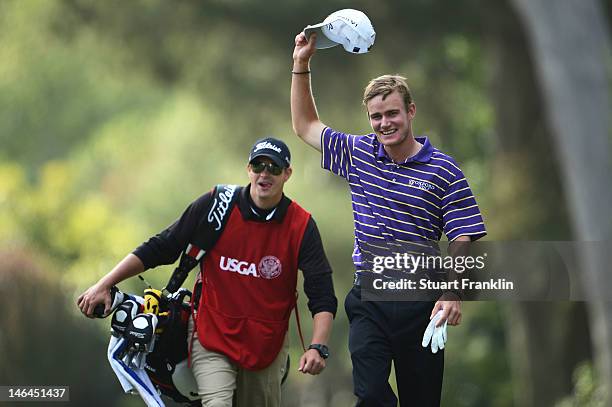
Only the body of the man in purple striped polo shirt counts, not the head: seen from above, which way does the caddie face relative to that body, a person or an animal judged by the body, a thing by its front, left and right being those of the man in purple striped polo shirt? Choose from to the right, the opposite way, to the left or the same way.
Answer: the same way

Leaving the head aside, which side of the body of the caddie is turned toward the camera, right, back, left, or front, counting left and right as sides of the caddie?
front

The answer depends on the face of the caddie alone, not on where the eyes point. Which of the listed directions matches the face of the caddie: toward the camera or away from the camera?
toward the camera

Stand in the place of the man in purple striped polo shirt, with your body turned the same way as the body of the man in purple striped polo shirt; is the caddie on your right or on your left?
on your right

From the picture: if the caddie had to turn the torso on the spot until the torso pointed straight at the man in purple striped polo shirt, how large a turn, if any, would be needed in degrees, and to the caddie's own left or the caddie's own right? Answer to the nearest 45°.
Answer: approximately 45° to the caddie's own left

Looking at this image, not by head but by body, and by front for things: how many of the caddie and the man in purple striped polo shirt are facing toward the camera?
2

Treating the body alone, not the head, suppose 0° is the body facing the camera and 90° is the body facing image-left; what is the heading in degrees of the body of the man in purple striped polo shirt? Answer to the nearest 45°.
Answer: approximately 0°
